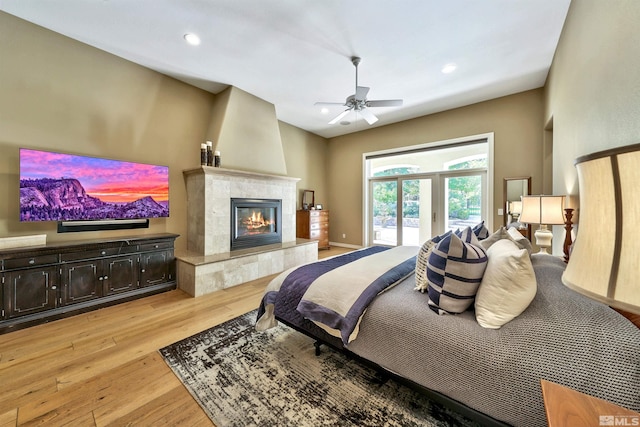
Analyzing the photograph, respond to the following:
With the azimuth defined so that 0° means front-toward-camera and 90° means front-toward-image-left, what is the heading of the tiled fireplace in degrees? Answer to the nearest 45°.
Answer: approximately 315°

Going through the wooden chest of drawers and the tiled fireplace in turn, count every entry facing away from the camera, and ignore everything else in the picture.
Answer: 0

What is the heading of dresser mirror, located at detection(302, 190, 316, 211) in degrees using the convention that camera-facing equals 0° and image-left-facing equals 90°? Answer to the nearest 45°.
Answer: approximately 315°

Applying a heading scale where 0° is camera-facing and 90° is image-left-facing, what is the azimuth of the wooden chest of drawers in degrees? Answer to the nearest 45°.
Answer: approximately 315°

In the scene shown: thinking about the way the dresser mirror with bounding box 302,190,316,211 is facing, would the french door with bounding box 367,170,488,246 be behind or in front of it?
in front

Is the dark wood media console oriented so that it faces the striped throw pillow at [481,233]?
yes

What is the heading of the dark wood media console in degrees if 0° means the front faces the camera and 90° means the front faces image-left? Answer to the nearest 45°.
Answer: approximately 315°

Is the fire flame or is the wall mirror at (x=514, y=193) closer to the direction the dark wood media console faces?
the wall mirror
